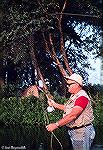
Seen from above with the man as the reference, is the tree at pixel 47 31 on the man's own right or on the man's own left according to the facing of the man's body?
on the man's own right

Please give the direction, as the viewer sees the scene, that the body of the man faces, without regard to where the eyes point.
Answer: to the viewer's left
